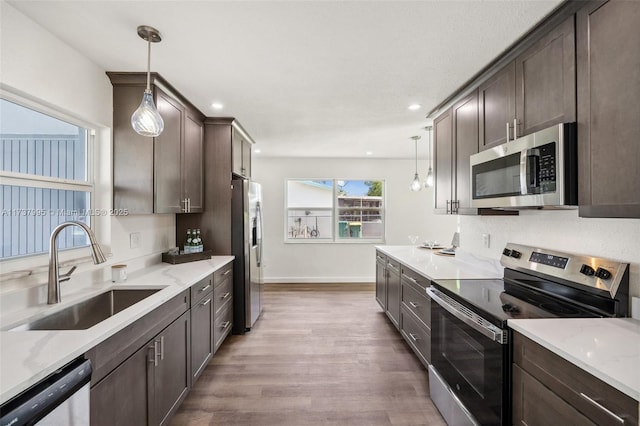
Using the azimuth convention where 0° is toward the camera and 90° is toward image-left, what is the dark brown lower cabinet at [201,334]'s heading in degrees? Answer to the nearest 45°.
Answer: approximately 315°

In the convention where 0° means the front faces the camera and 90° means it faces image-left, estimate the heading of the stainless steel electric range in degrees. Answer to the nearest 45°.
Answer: approximately 45°

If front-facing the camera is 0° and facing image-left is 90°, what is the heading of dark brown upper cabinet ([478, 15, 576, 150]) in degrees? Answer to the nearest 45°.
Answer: approximately 45°

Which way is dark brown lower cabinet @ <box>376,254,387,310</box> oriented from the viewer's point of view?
to the viewer's left

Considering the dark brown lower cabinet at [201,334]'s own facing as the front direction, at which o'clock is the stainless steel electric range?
The stainless steel electric range is roughly at 12 o'clock from the dark brown lower cabinet.

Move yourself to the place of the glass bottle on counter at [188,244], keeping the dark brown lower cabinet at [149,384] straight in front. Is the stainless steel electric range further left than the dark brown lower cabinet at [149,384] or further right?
left

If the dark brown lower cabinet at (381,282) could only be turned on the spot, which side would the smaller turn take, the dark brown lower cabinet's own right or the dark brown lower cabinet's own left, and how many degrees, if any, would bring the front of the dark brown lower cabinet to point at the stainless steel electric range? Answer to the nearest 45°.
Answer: approximately 90° to the dark brown lower cabinet's own left

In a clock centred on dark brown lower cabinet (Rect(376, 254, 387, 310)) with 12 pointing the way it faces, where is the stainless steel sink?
The stainless steel sink is roughly at 10 o'clock from the dark brown lower cabinet.
